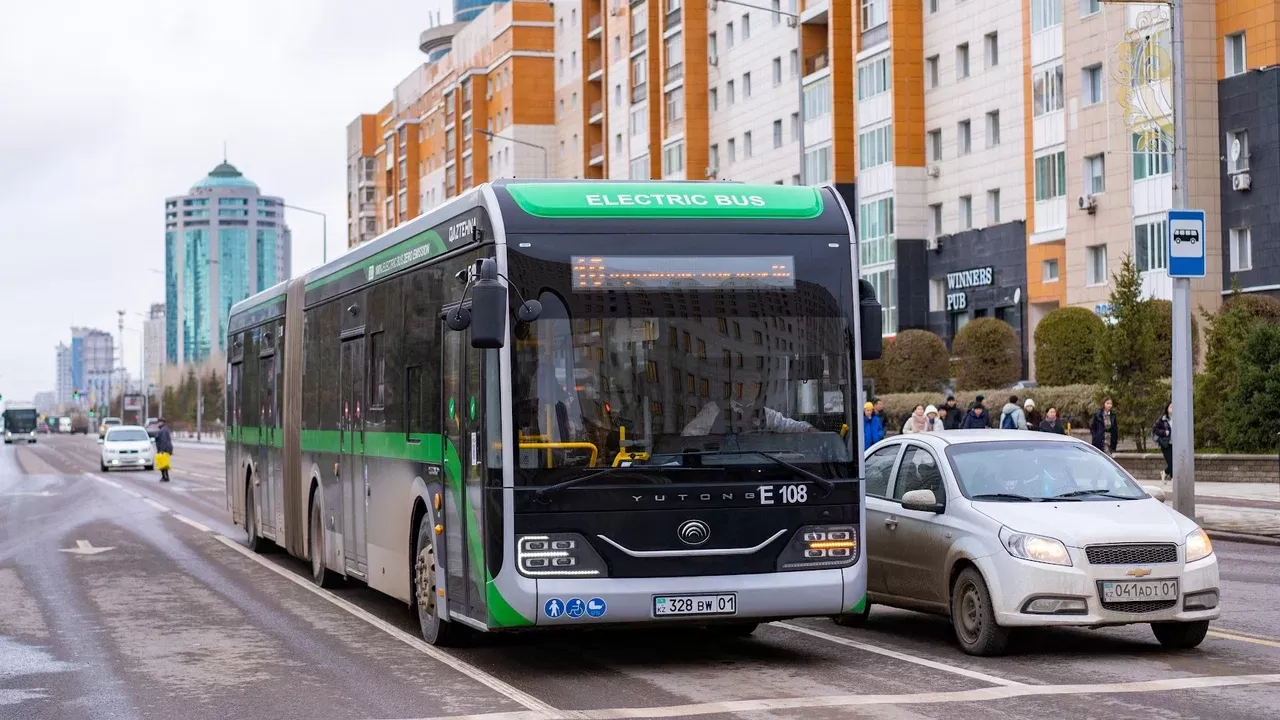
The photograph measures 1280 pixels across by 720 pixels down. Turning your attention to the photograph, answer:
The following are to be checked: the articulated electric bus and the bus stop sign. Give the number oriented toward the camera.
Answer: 2

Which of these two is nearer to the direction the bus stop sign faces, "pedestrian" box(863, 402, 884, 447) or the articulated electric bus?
the articulated electric bus

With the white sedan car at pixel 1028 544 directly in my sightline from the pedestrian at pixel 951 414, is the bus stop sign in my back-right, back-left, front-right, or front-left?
front-left

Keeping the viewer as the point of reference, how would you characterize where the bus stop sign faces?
facing the viewer

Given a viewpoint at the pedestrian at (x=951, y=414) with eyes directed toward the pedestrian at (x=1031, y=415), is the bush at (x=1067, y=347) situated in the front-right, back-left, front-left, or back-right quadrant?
front-left

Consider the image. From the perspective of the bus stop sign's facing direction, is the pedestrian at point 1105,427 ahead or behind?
behind

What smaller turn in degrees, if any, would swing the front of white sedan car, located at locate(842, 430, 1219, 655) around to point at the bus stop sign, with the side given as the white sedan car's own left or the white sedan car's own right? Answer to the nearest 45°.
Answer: approximately 135° to the white sedan car's own left

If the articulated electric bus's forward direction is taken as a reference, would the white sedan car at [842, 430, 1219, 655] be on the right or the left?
on its left

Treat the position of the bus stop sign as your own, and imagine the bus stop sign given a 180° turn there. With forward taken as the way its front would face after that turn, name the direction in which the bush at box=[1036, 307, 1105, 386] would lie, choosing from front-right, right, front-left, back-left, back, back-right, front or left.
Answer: front

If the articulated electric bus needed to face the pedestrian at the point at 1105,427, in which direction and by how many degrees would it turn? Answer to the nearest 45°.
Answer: approximately 135° to its left

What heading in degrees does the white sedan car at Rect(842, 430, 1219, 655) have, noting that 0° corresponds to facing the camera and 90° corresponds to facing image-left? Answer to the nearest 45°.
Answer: approximately 315°

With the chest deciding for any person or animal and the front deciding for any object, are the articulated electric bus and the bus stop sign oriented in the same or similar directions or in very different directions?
same or similar directions

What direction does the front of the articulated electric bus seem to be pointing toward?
toward the camera
